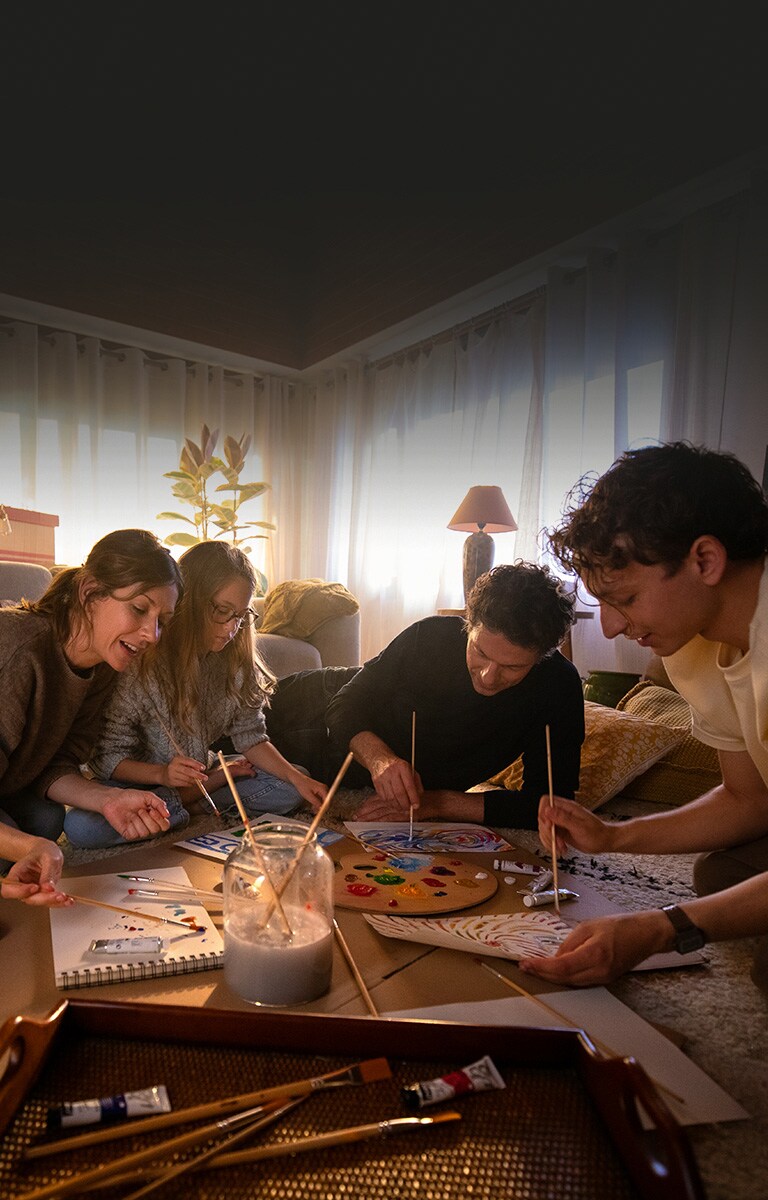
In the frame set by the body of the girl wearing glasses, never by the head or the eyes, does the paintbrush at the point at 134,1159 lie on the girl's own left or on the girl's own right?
on the girl's own right

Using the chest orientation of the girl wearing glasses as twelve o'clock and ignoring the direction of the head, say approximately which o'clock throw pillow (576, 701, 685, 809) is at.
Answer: The throw pillow is roughly at 10 o'clock from the girl wearing glasses.

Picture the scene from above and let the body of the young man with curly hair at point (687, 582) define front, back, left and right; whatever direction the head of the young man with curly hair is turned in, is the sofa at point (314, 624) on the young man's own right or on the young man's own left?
on the young man's own right

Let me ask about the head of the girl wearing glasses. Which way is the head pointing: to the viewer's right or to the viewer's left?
to the viewer's right

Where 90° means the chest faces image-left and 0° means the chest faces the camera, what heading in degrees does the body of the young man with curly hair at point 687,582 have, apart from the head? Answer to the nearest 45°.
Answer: approximately 90°

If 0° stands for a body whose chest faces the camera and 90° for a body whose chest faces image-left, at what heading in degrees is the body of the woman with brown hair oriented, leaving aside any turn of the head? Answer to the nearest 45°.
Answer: approximately 315°

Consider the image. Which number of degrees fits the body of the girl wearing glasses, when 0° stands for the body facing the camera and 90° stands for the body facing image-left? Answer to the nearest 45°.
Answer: approximately 315°

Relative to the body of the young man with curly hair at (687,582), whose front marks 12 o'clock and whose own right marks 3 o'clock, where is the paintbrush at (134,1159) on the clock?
The paintbrush is roughly at 10 o'clock from the young man with curly hair.

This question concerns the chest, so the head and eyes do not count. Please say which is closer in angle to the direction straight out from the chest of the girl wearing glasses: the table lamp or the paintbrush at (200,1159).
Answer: the paintbrush

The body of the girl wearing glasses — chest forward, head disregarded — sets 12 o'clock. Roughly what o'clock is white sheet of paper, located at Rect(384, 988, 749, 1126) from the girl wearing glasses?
The white sheet of paper is roughly at 1 o'clock from the girl wearing glasses.

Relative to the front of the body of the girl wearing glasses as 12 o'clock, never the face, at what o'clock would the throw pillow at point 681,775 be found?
The throw pillow is roughly at 10 o'clock from the girl wearing glasses.
